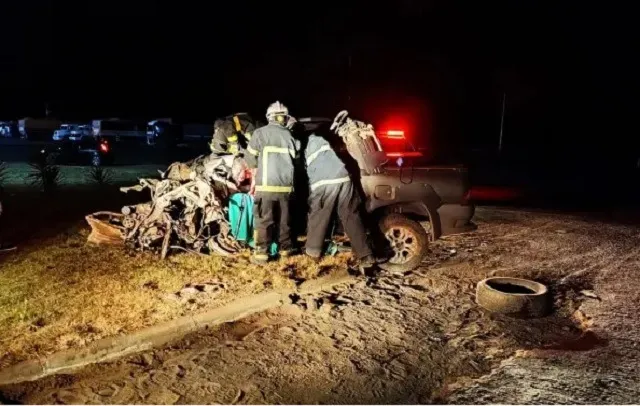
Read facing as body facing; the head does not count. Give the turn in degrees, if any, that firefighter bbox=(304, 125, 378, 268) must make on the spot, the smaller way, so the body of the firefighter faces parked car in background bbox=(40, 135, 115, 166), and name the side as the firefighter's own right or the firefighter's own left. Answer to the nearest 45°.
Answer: approximately 45° to the firefighter's own left

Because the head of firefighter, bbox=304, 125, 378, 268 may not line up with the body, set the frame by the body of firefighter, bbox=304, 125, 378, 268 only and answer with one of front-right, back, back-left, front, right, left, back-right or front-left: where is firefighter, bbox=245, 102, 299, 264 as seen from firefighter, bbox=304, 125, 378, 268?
left

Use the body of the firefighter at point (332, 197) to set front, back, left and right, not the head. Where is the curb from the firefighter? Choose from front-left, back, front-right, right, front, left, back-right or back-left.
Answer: back-left

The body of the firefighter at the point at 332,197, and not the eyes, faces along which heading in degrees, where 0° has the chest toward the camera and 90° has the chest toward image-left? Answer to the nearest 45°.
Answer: approximately 180°

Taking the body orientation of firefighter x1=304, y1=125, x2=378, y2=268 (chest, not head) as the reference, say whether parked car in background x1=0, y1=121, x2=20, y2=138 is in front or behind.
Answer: in front
